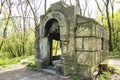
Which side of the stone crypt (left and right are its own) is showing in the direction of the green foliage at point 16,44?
right

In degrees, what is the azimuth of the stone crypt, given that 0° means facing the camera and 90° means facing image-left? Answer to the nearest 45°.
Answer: approximately 45°
